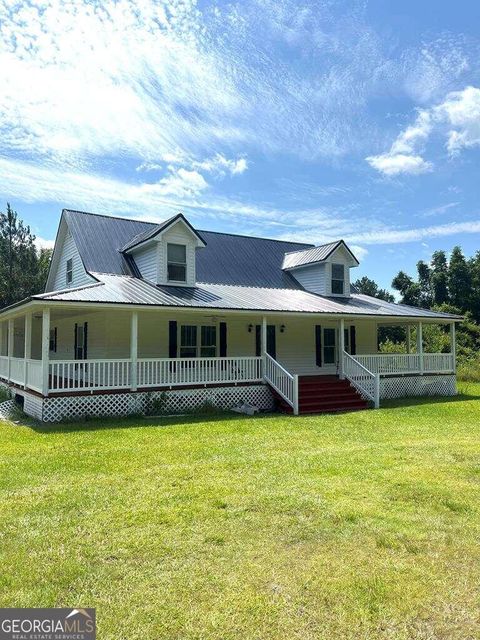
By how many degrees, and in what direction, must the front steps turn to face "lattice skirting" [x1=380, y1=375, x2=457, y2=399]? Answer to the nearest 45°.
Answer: approximately 90° to its left

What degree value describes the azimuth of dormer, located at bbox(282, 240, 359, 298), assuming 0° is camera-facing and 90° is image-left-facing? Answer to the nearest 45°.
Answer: approximately 315°

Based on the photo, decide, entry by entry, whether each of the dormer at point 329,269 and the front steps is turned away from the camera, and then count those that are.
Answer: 0

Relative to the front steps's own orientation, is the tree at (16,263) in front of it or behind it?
behind

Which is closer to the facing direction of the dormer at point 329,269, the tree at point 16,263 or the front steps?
the front steps

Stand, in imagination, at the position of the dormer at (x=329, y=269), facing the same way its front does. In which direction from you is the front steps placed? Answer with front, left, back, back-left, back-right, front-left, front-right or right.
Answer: front-right
